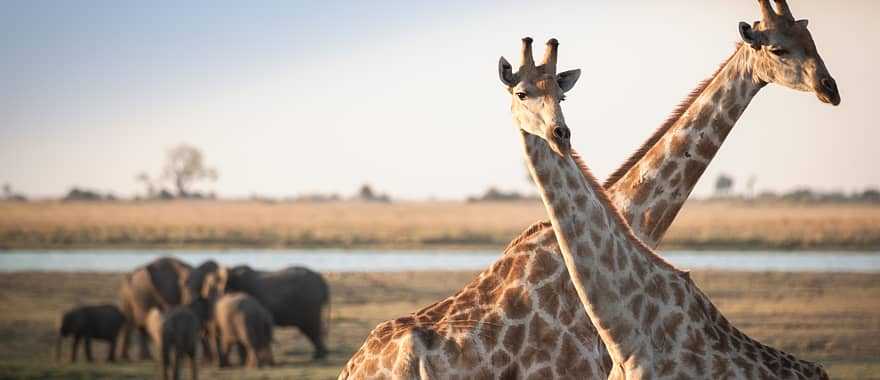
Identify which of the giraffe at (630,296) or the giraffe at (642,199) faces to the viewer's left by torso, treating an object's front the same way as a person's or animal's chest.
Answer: the giraffe at (630,296)

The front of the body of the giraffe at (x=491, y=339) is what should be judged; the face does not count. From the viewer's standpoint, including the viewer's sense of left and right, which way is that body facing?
facing to the right of the viewer

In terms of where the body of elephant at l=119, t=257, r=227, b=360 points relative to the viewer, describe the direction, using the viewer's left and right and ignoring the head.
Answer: facing to the right of the viewer

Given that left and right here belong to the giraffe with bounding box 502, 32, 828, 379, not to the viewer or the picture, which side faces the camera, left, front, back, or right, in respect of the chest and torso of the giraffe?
left

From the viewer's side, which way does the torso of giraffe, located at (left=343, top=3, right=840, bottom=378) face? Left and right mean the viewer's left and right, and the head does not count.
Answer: facing to the right of the viewer

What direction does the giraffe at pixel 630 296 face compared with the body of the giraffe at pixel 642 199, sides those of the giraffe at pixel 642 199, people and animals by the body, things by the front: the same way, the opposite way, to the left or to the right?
the opposite way

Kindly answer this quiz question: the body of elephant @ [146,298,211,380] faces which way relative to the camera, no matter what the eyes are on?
away from the camera

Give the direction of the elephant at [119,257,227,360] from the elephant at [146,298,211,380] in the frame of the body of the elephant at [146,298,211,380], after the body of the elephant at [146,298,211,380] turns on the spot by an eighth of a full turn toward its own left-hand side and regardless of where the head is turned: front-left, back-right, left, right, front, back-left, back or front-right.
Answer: front-right

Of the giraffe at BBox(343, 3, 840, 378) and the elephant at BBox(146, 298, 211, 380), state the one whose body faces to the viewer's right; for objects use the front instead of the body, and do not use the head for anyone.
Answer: the giraffe

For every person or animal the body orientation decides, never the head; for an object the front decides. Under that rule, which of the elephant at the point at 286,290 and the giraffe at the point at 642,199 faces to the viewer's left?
the elephant
